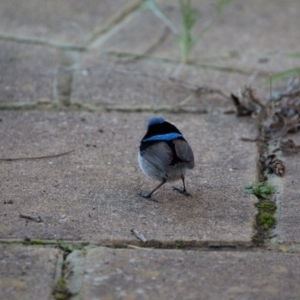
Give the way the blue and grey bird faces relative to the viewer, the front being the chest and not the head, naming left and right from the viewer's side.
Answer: facing away from the viewer and to the left of the viewer

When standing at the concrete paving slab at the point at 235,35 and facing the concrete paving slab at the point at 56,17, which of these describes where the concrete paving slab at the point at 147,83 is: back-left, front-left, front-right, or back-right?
front-left

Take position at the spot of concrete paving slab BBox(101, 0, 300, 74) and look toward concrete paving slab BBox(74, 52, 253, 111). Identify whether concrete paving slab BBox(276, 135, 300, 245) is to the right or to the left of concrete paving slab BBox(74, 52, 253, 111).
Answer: left

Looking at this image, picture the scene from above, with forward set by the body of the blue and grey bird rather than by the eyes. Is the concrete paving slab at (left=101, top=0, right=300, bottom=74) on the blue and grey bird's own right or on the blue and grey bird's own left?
on the blue and grey bird's own right

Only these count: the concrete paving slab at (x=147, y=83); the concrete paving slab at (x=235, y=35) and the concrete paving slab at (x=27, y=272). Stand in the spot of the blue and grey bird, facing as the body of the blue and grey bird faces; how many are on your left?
1

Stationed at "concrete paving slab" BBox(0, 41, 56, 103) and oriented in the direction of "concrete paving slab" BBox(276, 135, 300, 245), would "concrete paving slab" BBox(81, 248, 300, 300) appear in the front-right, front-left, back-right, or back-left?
front-right

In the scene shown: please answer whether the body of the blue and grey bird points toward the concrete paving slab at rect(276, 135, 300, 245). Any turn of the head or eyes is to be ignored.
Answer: no

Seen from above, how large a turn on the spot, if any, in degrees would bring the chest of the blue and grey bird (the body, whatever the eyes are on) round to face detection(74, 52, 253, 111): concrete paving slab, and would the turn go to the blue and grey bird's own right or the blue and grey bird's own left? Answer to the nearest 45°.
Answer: approximately 45° to the blue and grey bird's own right

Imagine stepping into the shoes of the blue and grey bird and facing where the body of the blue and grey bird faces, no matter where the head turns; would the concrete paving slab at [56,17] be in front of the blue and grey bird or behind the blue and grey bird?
in front

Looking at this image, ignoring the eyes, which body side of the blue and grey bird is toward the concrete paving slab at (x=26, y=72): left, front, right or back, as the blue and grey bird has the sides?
front

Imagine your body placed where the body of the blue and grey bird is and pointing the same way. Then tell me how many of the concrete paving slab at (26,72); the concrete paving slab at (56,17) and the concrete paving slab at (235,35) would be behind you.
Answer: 0

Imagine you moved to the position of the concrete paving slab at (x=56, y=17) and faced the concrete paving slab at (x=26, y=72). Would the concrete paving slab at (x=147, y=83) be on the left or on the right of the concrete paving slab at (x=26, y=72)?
left
